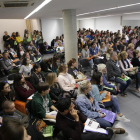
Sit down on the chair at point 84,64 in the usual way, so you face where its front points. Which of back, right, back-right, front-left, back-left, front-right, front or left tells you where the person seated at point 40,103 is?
front-right

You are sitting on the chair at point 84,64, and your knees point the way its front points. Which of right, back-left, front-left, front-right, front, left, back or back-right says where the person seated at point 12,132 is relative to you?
front-right

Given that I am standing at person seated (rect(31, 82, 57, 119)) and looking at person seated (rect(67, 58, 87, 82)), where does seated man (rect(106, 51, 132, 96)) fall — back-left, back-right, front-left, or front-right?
front-right

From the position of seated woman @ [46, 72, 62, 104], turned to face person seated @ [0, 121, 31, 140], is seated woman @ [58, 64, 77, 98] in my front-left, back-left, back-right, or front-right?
back-left

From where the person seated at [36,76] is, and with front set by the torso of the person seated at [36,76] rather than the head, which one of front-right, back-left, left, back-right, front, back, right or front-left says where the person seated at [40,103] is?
front-right
